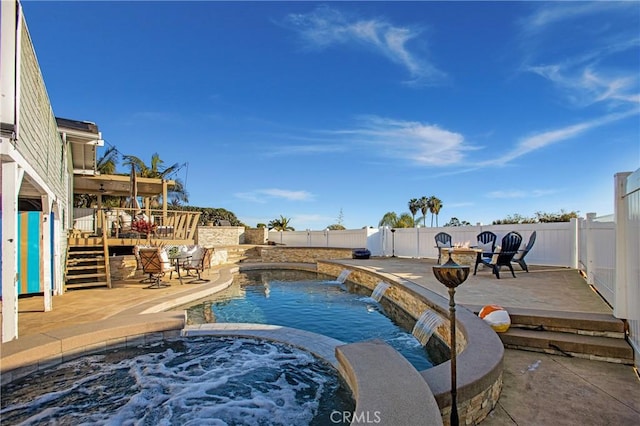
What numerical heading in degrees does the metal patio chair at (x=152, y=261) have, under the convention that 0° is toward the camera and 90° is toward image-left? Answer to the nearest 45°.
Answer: approximately 225°

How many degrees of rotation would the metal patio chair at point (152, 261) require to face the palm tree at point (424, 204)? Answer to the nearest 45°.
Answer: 0° — it already faces it

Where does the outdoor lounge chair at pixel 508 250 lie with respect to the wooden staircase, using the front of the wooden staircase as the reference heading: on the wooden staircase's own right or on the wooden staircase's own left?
on the wooden staircase's own left
